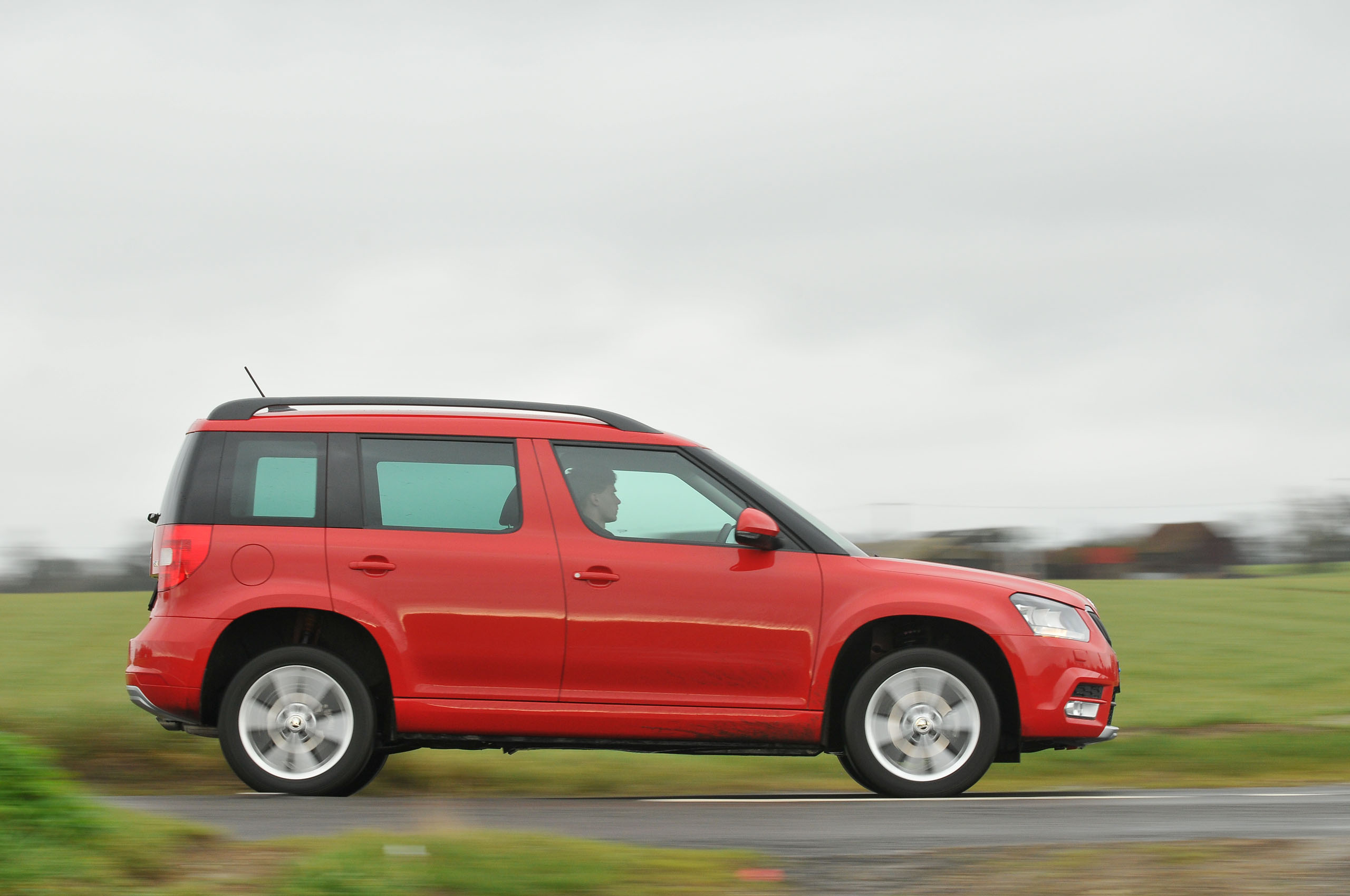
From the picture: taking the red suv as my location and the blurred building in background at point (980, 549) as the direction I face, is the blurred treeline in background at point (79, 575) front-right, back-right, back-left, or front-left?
front-left

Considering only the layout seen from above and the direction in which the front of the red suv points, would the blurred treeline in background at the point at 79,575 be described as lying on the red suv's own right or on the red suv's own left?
on the red suv's own left

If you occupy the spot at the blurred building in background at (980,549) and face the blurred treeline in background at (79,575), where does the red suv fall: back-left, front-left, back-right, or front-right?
front-left

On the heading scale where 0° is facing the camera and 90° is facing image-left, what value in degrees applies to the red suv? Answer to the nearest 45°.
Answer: approximately 270°

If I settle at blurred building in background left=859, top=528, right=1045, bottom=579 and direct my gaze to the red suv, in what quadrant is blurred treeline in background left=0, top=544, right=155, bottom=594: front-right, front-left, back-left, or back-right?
front-right

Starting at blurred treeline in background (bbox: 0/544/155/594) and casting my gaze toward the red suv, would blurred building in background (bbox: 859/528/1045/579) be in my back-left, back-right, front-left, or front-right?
front-left

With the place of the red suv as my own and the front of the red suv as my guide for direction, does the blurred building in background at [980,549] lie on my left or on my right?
on my left
